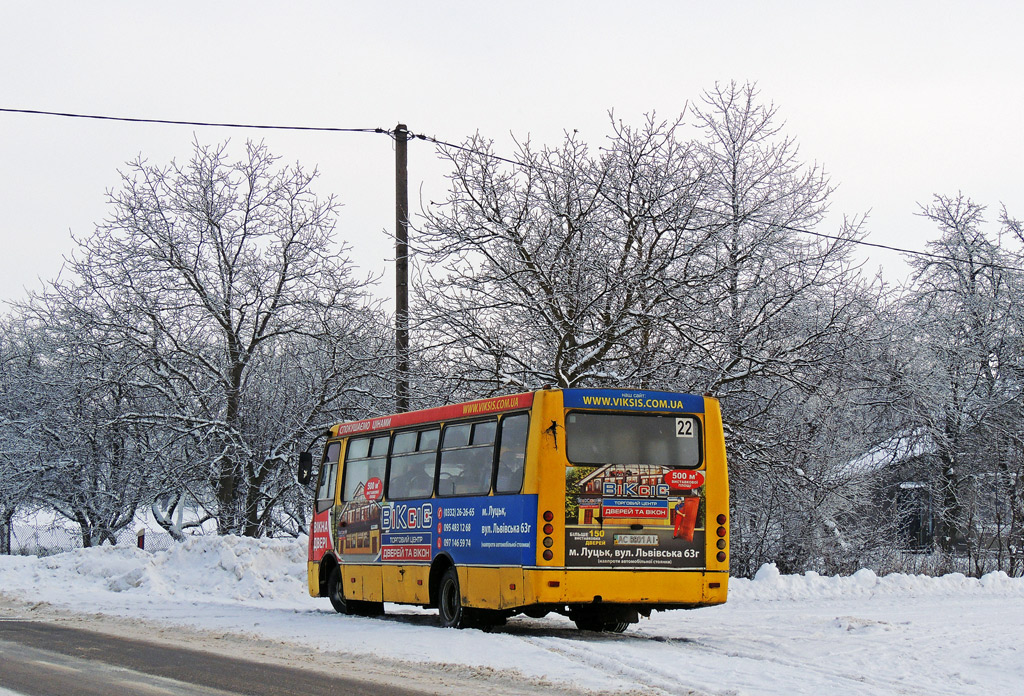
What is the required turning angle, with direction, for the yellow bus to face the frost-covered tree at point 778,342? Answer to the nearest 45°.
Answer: approximately 90° to its right

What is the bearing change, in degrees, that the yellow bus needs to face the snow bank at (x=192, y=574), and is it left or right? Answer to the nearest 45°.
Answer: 0° — it already faces it

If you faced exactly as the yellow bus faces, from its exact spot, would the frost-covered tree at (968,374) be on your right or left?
on your right

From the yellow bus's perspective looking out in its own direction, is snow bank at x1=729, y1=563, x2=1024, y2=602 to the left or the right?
on its right

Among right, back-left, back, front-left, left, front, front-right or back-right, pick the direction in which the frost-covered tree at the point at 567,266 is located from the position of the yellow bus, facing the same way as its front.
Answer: front-right

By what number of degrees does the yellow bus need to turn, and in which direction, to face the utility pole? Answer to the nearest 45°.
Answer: approximately 45° to its right

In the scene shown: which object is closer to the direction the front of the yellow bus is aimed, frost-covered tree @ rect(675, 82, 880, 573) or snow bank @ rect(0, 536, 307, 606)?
the snow bank

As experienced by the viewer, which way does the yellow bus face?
facing away from the viewer and to the left of the viewer
